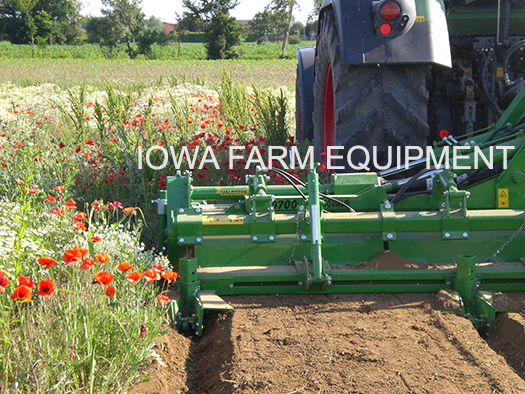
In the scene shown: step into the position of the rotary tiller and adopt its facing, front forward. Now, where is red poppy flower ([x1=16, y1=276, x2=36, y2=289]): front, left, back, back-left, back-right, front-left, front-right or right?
back-left

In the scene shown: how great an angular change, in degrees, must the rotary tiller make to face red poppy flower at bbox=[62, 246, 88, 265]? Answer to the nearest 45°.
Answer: approximately 135° to its left

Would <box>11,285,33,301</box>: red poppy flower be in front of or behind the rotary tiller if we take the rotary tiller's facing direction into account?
behind

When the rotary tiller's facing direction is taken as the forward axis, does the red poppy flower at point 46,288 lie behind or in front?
behind

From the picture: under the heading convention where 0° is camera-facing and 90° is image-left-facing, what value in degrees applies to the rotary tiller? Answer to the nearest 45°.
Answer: approximately 180°
